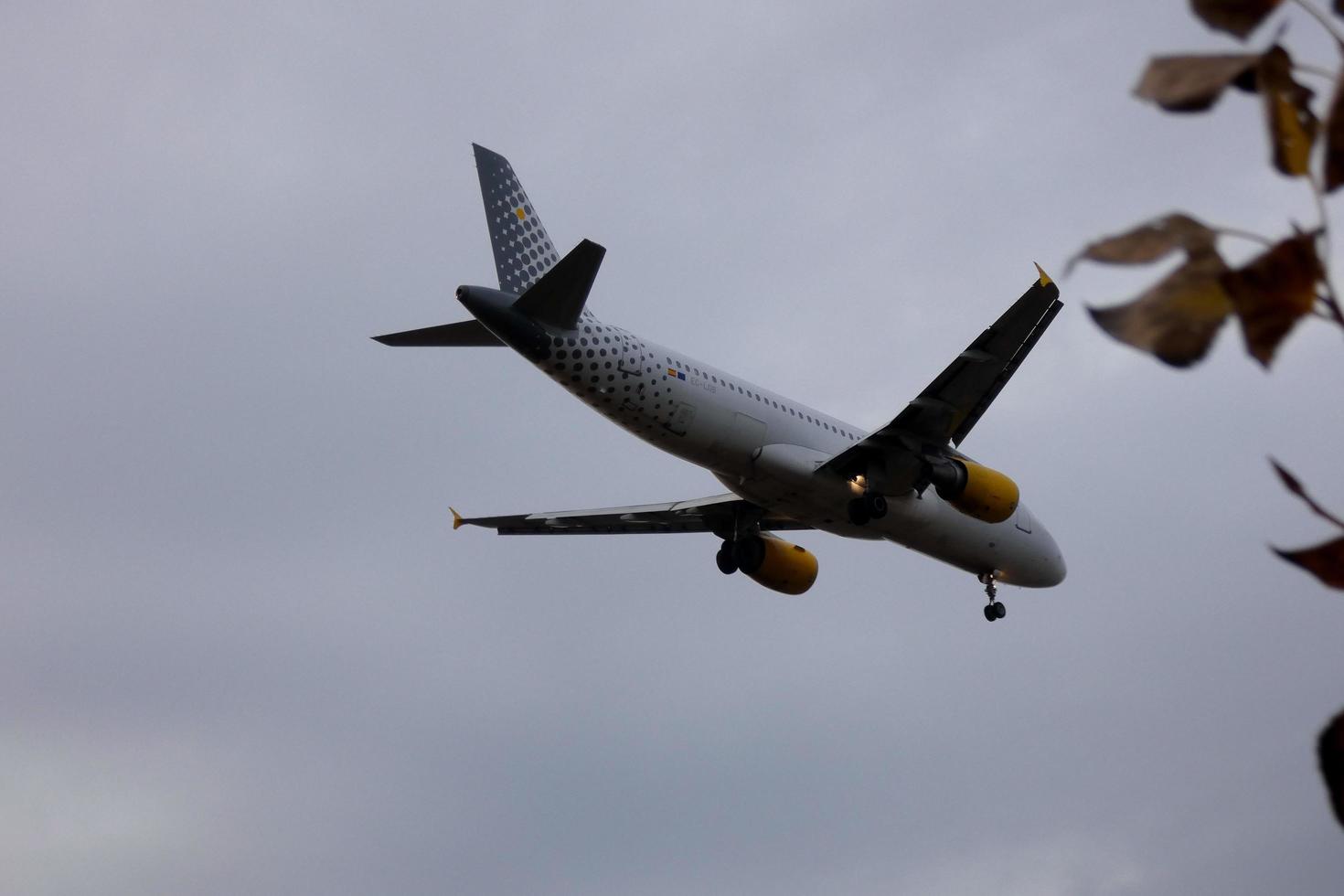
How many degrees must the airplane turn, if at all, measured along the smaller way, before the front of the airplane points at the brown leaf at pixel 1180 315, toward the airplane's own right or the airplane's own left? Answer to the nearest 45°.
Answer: approximately 135° to the airplane's own right

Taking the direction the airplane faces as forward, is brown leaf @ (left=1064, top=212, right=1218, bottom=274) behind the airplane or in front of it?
behind

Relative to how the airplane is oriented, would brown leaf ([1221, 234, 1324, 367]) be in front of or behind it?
behind

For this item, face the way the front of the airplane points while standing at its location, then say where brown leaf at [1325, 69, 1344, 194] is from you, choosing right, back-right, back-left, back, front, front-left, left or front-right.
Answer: back-right

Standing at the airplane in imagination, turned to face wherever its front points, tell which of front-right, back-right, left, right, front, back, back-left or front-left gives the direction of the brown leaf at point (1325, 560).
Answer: back-right

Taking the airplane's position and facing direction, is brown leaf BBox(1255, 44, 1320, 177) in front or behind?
behind

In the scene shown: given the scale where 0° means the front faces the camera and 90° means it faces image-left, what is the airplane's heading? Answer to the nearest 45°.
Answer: approximately 225°

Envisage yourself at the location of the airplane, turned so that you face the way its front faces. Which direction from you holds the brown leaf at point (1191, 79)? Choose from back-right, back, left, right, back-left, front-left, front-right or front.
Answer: back-right

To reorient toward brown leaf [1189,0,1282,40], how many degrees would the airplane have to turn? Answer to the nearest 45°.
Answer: approximately 135° to its right
